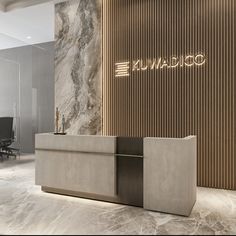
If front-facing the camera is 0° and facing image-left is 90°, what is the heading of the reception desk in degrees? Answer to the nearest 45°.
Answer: approximately 45°

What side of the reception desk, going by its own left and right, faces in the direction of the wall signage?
back

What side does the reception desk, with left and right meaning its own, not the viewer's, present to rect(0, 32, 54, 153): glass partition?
right

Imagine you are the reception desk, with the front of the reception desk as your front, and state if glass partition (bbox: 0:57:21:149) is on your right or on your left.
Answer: on your right

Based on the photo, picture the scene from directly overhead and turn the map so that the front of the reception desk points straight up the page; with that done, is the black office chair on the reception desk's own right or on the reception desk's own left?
on the reception desk's own right
